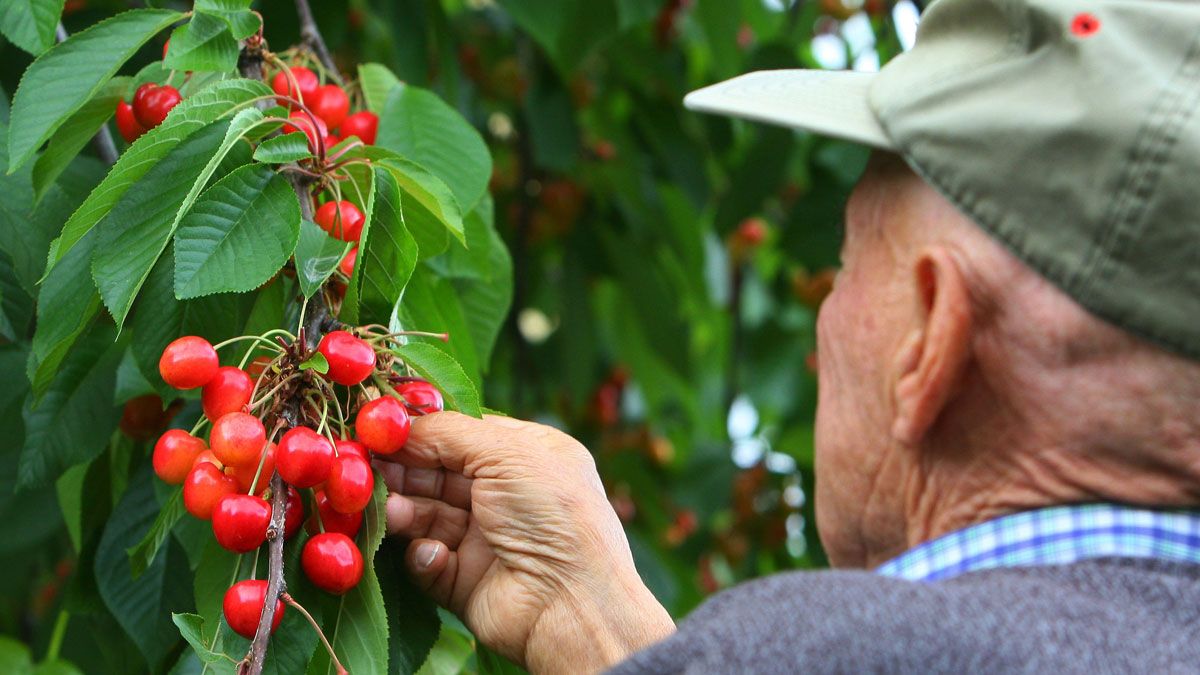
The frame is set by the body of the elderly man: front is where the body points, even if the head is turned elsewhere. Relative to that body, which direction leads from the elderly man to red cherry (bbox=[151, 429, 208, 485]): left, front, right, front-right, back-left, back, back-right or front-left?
front-left

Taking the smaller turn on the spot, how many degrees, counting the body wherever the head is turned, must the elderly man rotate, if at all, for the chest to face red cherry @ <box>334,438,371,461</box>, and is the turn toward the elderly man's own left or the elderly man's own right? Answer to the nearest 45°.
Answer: approximately 45° to the elderly man's own left

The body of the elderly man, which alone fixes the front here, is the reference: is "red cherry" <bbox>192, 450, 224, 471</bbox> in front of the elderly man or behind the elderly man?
in front

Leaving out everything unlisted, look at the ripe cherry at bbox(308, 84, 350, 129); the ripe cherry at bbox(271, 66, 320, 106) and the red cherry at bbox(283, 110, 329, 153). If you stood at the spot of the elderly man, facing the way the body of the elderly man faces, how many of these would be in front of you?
3

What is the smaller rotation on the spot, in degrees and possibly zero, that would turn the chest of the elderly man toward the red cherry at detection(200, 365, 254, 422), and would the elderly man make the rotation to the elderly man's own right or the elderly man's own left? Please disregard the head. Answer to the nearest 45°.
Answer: approximately 45° to the elderly man's own left

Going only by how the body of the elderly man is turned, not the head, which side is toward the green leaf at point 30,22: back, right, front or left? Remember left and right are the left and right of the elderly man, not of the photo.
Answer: front

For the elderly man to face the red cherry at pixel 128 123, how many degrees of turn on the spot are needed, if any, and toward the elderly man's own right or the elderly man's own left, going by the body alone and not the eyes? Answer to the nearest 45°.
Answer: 0° — they already face it

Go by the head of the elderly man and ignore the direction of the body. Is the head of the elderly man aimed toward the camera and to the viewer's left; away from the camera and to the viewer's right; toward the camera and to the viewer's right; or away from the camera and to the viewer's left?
away from the camera and to the viewer's left

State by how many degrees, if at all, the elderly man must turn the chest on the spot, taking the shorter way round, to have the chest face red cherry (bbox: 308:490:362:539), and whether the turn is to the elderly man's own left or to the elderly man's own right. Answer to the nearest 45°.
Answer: approximately 45° to the elderly man's own left

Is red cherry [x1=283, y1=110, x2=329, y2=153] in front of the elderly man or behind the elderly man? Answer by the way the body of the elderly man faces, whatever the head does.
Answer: in front

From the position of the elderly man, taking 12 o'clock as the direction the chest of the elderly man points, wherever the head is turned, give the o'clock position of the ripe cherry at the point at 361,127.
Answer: The ripe cherry is roughly at 12 o'clock from the elderly man.

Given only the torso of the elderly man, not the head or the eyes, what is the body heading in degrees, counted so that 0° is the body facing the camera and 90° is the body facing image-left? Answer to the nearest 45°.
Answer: approximately 135°

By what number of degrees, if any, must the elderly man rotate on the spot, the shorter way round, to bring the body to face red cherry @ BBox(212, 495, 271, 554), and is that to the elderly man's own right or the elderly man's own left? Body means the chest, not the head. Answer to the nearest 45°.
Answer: approximately 45° to the elderly man's own left
